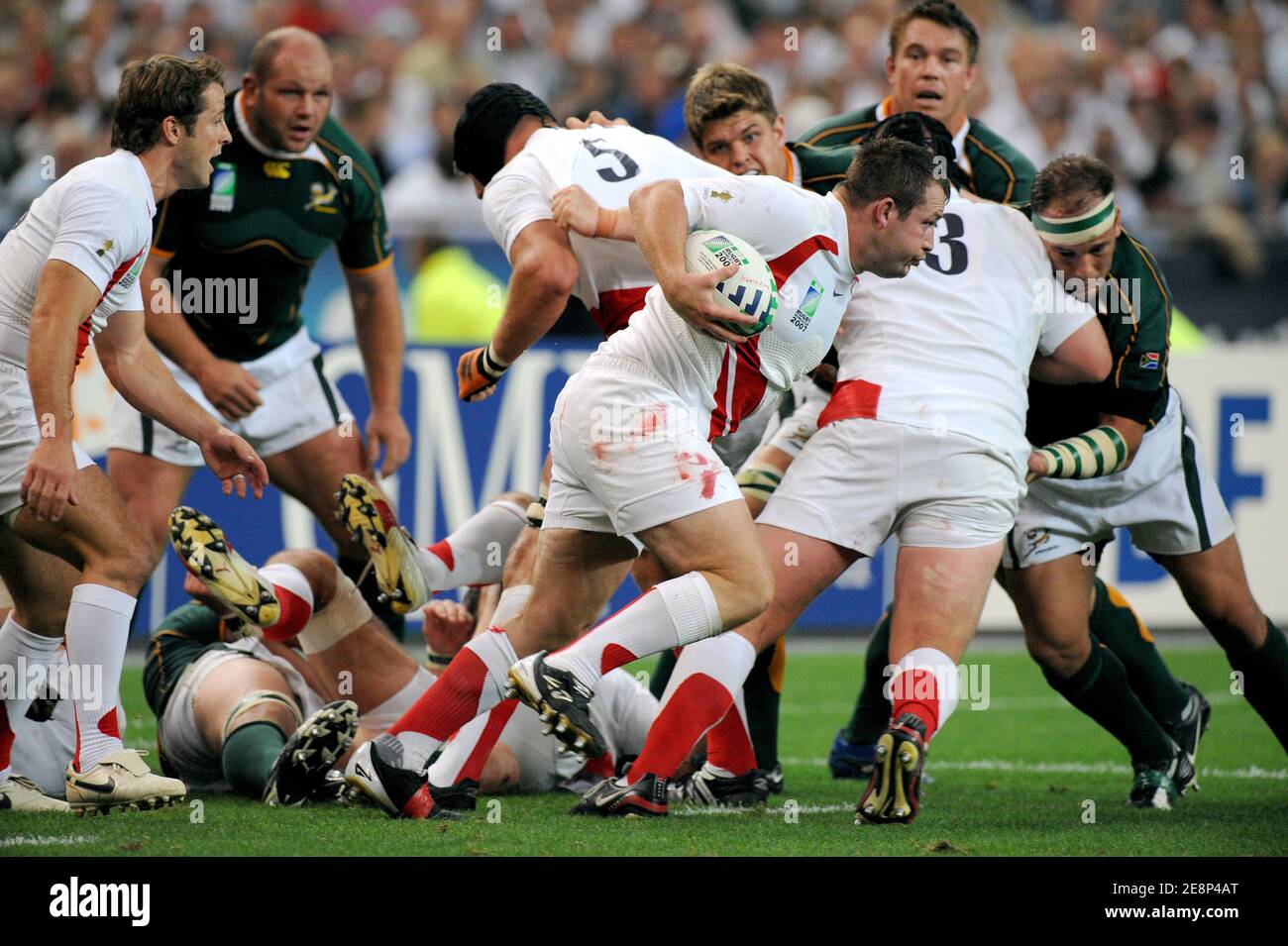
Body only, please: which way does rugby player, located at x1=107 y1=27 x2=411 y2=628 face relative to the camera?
toward the camera

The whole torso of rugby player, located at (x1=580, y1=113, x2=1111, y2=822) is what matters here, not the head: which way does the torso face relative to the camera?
away from the camera

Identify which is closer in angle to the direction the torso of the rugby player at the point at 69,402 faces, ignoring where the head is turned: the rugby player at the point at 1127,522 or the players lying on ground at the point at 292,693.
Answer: the rugby player

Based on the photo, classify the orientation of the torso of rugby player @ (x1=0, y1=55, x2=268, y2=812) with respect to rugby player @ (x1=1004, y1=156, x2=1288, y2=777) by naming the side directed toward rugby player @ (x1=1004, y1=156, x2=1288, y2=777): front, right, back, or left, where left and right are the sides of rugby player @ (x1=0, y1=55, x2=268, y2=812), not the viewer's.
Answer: front

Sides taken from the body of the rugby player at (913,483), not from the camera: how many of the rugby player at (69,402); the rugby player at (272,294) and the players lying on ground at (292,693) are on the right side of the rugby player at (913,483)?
0

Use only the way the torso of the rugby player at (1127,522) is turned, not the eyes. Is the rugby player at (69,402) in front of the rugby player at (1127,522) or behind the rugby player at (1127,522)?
in front

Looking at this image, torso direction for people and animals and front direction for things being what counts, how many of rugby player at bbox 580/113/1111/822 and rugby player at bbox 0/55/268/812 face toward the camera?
0

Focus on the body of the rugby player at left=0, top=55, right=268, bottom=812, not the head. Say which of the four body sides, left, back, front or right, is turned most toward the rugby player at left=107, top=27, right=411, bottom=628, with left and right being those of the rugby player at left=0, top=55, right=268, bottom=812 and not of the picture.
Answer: left

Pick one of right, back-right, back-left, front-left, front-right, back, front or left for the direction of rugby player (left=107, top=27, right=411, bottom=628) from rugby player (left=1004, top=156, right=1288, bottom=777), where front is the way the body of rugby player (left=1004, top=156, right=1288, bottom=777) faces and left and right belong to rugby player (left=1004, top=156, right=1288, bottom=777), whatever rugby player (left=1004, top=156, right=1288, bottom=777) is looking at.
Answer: front-right

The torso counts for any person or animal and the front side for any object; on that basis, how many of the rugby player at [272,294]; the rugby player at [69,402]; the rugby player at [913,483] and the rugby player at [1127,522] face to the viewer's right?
1

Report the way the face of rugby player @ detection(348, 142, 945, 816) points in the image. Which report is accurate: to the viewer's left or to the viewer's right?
to the viewer's right

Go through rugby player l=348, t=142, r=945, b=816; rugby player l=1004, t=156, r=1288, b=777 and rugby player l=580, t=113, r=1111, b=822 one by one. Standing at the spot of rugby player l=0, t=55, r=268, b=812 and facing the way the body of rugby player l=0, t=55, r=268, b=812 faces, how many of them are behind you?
0

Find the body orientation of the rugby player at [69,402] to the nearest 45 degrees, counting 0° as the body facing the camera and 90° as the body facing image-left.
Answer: approximately 270°

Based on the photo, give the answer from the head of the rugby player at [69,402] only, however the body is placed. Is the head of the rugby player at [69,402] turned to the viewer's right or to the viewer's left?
to the viewer's right

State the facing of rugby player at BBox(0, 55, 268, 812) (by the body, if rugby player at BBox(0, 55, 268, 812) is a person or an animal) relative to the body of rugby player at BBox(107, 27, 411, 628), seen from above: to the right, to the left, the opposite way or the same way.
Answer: to the left

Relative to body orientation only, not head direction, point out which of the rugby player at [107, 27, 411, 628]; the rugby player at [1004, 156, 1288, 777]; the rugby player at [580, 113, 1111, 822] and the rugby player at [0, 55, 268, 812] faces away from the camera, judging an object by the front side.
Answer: the rugby player at [580, 113, 1111, 822]

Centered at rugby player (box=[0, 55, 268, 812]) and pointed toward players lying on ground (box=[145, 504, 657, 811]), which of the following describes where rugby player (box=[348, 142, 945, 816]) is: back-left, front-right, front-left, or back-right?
front-right

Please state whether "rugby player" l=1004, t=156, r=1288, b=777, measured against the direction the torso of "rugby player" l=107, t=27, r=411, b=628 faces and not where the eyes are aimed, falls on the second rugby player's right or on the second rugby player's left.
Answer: on the second rugby player's left

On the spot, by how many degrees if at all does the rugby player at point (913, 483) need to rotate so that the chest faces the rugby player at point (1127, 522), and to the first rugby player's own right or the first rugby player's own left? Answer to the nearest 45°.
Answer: approximately 45° to the first rugby player's own right

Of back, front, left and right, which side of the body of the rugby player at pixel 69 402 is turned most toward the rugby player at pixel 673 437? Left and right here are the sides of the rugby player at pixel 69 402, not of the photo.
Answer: front
